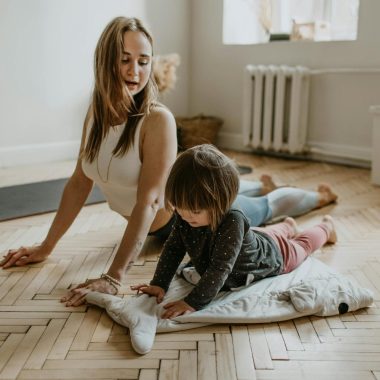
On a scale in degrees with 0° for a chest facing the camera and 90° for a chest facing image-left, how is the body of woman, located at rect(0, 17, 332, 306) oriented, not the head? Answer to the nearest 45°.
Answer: approximately 45°

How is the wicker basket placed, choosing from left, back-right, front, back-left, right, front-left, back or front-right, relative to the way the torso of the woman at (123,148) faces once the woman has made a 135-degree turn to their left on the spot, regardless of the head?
left

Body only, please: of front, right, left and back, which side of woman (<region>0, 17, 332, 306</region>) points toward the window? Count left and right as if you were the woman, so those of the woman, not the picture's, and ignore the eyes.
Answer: back

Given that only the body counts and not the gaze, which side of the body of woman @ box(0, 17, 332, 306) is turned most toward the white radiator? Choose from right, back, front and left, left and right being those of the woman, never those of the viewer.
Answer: back
